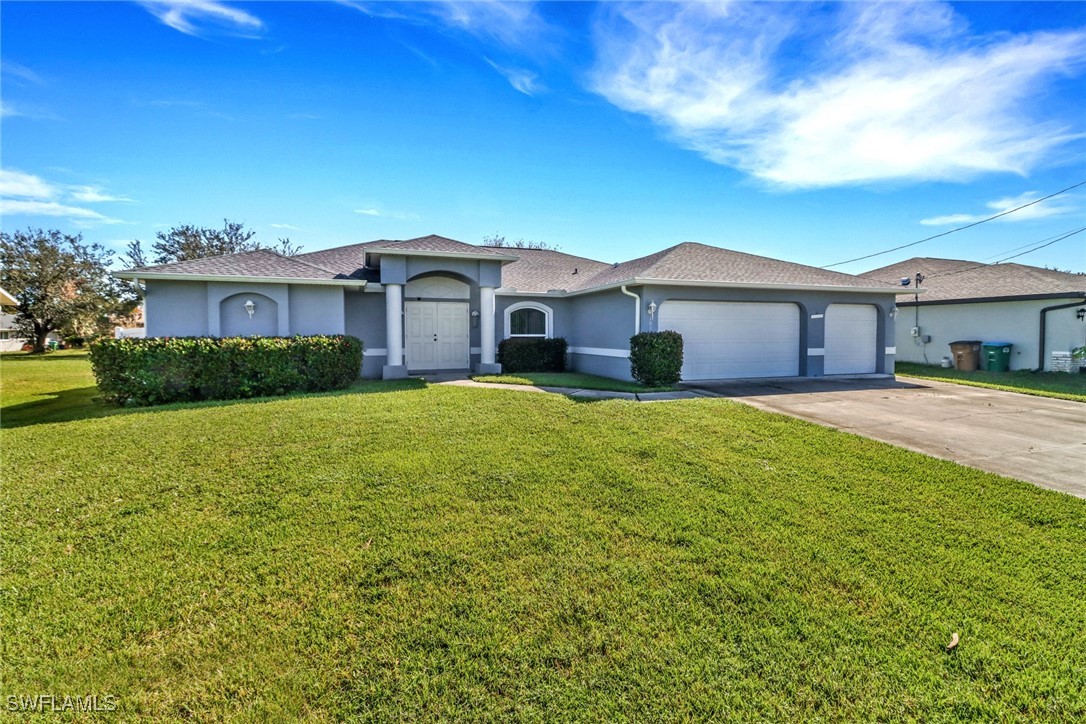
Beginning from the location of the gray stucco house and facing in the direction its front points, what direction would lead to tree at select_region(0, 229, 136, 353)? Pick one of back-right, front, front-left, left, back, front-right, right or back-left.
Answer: back-right

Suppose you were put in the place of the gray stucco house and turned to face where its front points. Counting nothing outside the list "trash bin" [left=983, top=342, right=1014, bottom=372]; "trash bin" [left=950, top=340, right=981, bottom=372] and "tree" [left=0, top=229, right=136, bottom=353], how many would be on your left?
2

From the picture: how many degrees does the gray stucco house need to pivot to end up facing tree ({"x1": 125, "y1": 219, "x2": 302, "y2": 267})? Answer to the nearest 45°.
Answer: approximately 135° to its right

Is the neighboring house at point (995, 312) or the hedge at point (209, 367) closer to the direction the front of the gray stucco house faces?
the hedge

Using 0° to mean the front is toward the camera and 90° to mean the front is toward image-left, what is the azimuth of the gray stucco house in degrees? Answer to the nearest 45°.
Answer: approximately 0°

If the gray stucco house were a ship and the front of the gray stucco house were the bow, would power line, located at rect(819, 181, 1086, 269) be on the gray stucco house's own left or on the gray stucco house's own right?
on the gray stucco house's own left

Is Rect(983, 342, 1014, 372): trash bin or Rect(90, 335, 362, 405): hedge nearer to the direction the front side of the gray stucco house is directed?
the hedge

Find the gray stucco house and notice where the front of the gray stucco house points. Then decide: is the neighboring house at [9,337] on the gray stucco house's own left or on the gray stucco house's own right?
on the gray stucco house's own right

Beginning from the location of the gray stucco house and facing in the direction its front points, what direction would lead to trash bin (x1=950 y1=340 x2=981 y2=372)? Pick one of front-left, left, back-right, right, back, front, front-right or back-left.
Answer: left

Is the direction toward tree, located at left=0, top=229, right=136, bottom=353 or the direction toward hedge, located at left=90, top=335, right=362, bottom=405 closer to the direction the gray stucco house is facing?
the hedge

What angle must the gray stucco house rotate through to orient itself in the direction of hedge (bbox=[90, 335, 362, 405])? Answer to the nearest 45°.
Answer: approximately 45° to its right

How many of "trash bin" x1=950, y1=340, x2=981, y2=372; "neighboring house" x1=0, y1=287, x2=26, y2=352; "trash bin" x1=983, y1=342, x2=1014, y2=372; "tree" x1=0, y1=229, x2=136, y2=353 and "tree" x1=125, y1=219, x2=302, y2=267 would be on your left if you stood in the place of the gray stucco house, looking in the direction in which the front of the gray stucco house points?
2

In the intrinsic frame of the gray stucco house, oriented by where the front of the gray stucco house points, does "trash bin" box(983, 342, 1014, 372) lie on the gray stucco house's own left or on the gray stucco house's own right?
on the gray stucco house's own left

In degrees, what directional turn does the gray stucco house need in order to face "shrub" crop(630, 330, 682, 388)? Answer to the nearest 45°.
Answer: approximately 45° to its left
